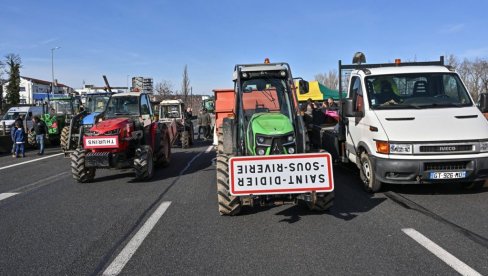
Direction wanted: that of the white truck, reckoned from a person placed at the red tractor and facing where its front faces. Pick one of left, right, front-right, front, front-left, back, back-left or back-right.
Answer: left

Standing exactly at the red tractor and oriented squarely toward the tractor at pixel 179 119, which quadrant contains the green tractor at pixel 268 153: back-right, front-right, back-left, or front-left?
back-right

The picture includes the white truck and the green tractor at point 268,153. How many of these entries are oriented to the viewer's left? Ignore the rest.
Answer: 0

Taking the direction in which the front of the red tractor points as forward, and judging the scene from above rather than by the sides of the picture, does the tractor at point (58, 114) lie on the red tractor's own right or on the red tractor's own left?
on the red tractor's own right

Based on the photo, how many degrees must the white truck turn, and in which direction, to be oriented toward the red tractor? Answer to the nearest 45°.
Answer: approximately 135° to its right

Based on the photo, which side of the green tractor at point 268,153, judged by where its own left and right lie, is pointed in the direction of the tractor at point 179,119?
back

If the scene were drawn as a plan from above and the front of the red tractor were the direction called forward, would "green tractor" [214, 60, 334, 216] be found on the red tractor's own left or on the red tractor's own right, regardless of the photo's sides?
on the red tractor's own left

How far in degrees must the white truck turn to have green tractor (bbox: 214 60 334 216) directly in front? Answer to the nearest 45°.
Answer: approximately 90° to its right

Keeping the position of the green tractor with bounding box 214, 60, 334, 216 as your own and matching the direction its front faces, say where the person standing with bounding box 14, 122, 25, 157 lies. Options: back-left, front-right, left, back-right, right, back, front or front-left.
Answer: back-right

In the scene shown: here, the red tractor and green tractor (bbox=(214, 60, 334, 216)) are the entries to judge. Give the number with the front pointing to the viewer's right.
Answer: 0

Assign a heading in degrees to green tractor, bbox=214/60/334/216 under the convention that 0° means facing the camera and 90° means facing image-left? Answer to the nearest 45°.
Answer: approximately 0°

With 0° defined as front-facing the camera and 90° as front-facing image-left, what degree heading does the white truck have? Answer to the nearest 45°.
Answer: approximately 315°
